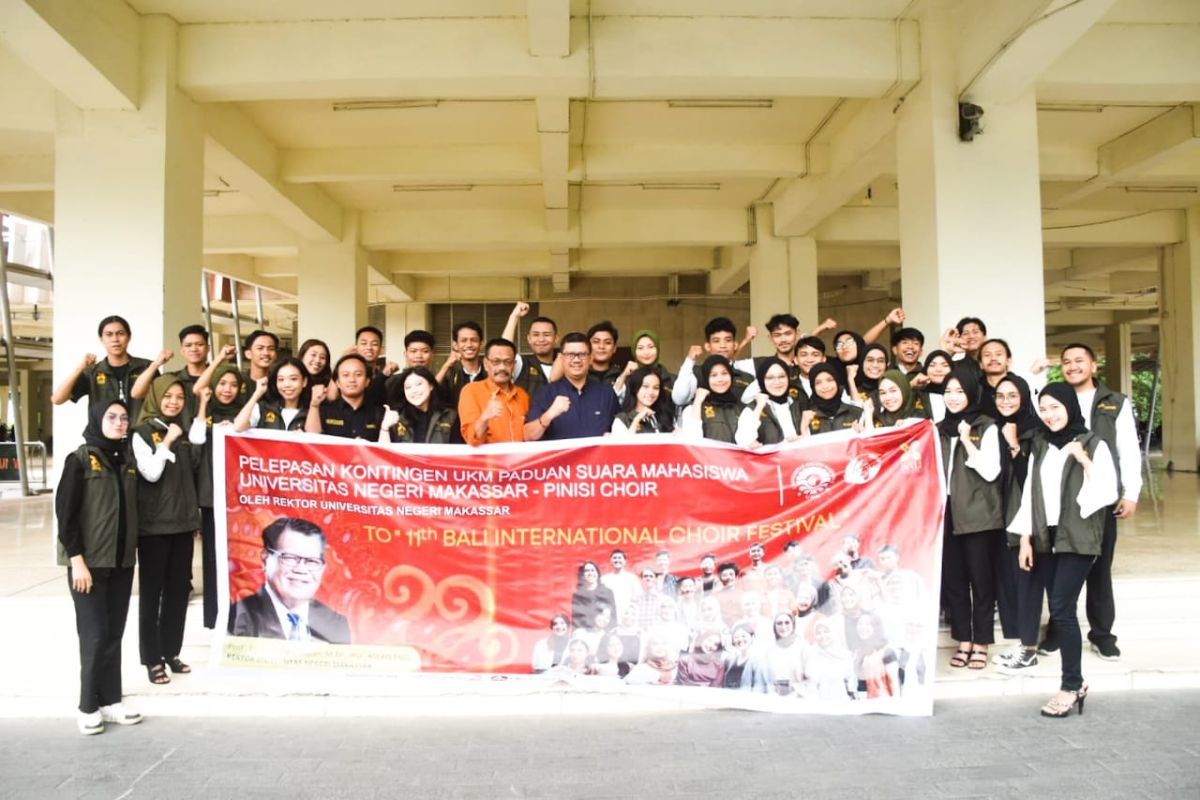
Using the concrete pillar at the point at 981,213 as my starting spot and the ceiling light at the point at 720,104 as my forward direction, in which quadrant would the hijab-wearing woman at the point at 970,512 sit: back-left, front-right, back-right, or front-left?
back-left

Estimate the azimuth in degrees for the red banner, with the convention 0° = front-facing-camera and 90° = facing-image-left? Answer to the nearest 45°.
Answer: approximately 0°

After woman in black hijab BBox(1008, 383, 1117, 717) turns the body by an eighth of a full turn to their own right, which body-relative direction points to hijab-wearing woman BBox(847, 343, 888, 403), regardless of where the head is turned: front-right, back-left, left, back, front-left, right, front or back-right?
front-right

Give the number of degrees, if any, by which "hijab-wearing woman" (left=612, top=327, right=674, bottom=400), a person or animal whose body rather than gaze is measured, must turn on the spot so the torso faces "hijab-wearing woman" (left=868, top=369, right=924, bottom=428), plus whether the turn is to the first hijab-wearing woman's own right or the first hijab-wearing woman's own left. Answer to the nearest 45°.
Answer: approximately 90° to the first hijab-wearing woman's own left

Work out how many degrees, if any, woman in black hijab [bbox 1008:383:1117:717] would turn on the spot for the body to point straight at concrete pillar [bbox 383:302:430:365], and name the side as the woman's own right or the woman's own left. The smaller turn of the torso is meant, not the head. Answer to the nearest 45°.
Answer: approximately 90° to the woman's own right

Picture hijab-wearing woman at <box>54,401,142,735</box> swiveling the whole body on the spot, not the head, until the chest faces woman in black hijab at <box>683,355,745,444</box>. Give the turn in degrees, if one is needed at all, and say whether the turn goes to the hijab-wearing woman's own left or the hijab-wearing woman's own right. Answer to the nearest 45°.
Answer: approximately 45° to the hijab-wearing woman's own left

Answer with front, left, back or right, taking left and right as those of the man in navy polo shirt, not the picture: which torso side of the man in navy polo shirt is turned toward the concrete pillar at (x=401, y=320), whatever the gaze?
back

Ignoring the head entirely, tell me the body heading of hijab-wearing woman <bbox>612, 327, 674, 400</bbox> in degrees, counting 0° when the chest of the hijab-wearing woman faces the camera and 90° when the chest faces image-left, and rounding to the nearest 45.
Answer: approximately 0°
